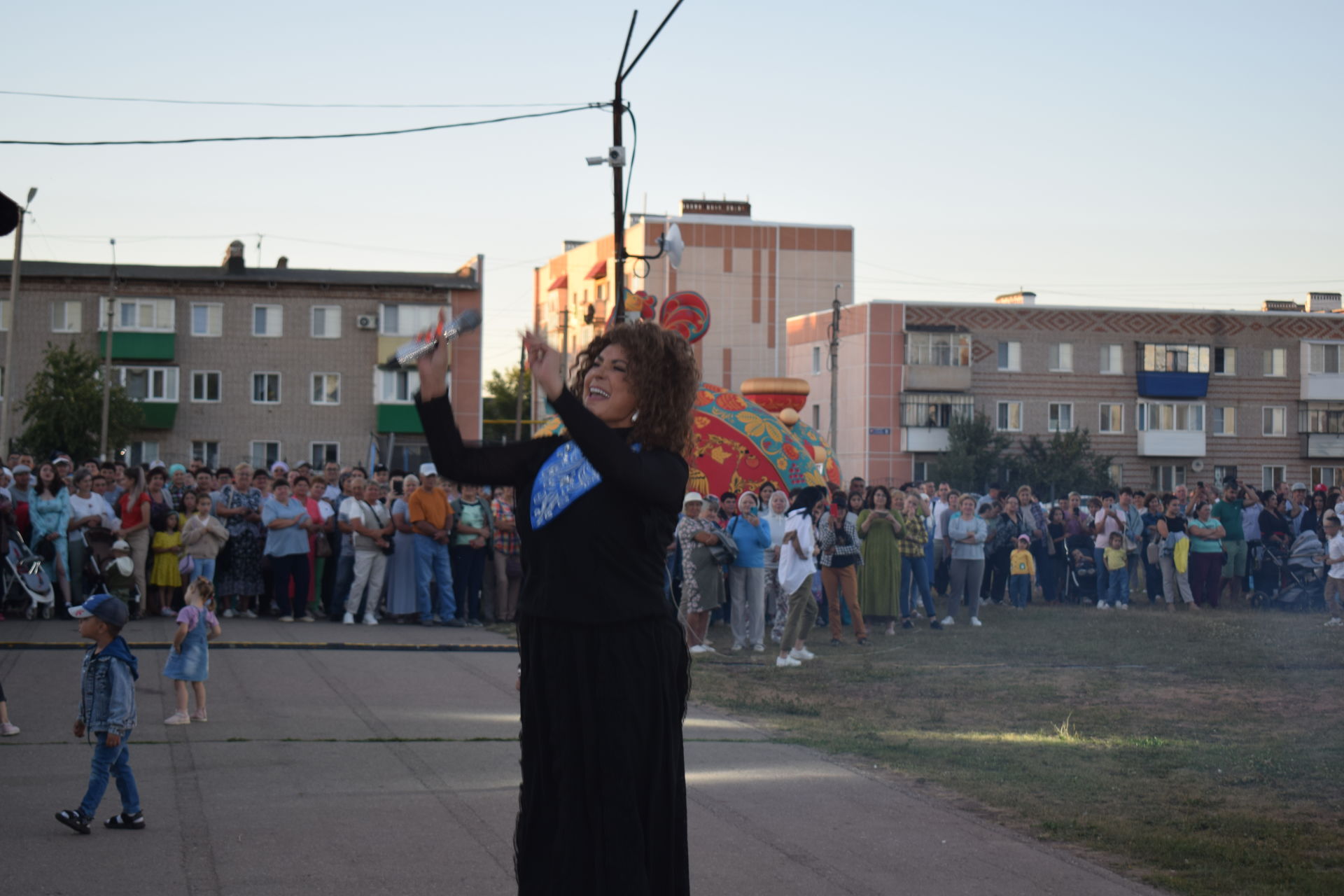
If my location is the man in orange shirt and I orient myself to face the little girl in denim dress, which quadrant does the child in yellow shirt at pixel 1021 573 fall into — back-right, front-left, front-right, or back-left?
back-left

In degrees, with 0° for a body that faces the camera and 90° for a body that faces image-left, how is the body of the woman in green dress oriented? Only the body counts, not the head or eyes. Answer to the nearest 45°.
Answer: approximately 0°

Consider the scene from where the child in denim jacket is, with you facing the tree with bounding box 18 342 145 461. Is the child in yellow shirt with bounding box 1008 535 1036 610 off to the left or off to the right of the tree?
right

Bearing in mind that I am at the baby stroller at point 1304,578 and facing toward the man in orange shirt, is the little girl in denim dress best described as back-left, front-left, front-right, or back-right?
front-left

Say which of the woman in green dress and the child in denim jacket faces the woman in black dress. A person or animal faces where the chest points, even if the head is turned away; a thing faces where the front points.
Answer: the woman in green dress

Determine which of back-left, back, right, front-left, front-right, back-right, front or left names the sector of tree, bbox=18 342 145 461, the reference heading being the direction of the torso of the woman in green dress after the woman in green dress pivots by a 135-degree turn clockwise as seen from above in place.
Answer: front

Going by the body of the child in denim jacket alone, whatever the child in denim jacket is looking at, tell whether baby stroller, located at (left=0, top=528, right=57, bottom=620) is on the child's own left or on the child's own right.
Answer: on the child's own right

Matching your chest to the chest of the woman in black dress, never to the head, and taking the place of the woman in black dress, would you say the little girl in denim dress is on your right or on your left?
on your right

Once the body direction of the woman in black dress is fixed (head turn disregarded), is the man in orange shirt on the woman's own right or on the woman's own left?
on the woman's own right

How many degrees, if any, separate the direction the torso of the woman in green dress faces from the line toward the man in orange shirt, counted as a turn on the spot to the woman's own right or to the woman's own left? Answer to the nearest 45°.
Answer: approximately 90° to the woman's own right

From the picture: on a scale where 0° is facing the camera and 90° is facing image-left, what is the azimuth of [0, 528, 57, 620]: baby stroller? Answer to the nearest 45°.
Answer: approximately 315°

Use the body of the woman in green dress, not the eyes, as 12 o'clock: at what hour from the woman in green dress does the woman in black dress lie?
The woman in black dress is roughly at 12 o'clock from the woman in green dress.

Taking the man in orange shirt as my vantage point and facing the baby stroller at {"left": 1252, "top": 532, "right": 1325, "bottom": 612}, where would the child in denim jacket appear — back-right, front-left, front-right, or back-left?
back-right
